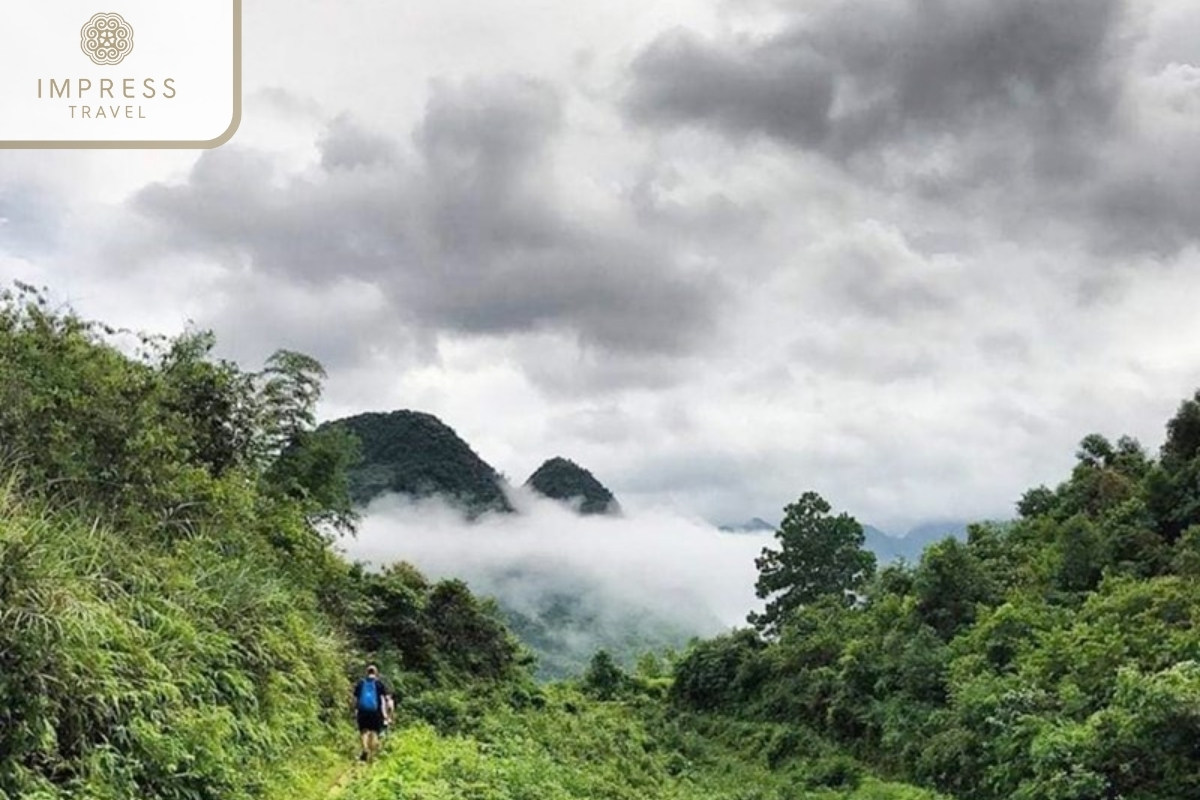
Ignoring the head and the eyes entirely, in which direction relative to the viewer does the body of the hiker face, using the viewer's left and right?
facing away from the viewer
